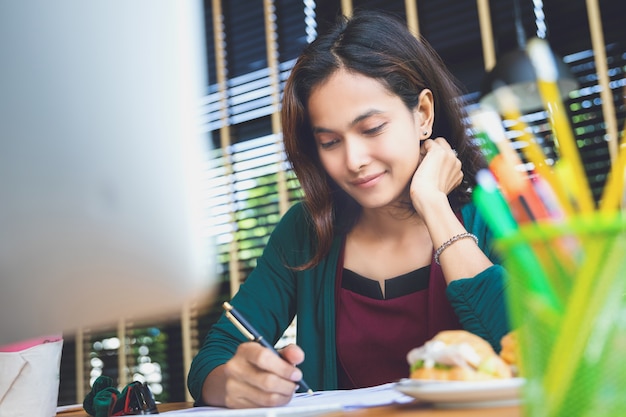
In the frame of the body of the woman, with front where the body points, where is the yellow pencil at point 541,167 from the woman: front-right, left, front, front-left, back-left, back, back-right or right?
front

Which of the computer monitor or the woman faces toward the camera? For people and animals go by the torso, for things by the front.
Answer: the woman

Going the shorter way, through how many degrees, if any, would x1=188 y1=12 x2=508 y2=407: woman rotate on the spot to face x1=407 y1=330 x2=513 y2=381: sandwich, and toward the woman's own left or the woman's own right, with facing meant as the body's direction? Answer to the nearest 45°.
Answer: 0° — they already face it

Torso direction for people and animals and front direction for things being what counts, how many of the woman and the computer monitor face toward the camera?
1

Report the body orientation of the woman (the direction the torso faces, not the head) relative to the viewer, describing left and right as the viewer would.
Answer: facing the viewer

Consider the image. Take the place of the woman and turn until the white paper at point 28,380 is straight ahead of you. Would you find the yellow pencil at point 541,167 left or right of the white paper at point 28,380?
left

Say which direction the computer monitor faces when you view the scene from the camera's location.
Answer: facing away from the viewer and to the left of the viewer

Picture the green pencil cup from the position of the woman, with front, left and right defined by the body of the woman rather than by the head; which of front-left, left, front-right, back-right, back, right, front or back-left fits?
front

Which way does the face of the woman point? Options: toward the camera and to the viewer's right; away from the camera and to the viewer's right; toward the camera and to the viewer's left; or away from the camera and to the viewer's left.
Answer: toward the camera and to the viewer's left
